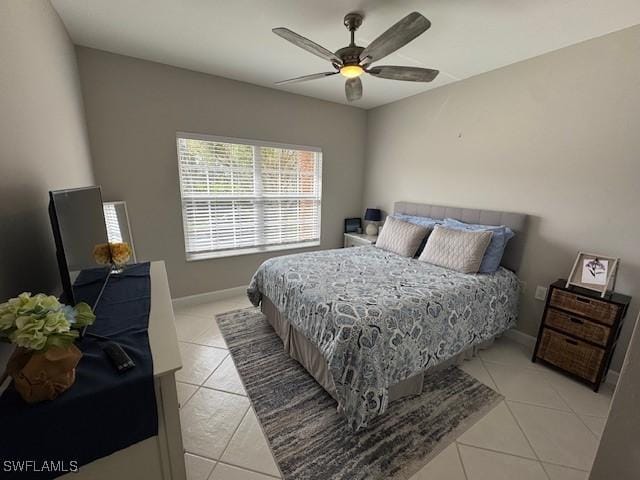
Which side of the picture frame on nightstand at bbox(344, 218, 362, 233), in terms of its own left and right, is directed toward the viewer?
front

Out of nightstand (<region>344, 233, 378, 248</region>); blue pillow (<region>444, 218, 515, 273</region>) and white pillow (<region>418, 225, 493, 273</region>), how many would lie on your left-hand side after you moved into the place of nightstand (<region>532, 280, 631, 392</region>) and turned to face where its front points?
0

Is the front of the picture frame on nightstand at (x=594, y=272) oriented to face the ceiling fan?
yes

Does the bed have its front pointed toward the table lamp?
no

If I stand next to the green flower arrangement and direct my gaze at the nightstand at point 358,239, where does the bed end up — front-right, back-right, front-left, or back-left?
front-right

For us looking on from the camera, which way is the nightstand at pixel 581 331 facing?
facing the viewer and to the left of the viewer

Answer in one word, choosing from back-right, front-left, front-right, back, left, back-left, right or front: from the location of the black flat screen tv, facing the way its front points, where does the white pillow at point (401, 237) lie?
front-left

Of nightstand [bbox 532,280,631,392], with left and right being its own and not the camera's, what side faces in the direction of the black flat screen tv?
front

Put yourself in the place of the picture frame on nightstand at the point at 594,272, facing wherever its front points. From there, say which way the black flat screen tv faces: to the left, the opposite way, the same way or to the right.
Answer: the opposite way

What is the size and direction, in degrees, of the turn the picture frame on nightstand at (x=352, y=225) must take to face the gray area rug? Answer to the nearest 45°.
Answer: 0° — it already faces it

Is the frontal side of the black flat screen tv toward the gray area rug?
yes

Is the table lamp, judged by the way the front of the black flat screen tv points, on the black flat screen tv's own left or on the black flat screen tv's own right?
on the black flat screen tv's own left

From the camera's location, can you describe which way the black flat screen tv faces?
facing the viewer and to the right of the viewer

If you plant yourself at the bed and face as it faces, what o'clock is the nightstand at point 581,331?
The nightstand is roughly at 7 o'clock from the bed.

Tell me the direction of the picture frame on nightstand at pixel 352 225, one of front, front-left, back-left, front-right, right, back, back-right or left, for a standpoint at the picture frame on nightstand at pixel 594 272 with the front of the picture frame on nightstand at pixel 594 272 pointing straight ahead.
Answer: front-right

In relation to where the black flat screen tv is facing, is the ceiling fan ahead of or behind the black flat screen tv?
ahead

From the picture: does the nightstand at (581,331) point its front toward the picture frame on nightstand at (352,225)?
no
